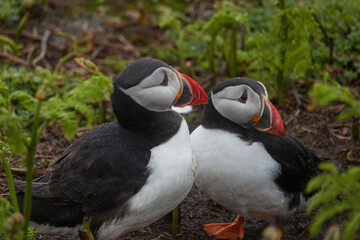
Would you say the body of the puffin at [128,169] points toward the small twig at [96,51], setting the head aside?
no

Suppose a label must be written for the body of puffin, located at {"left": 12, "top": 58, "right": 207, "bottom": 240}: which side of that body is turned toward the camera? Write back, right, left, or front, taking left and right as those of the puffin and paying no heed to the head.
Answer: right

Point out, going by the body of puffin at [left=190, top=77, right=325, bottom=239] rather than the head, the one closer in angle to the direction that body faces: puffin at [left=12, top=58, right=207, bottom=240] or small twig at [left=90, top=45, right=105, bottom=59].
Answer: the puffin

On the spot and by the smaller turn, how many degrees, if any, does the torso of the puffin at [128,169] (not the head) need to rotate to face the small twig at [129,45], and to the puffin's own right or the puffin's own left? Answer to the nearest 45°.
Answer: approximately 90° to the puffin's own left

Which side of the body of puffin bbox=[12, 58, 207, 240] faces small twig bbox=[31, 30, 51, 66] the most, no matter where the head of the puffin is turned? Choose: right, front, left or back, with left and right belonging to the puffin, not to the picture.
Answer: left

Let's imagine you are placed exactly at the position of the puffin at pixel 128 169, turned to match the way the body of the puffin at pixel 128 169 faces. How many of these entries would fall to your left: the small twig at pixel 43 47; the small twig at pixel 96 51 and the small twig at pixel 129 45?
3

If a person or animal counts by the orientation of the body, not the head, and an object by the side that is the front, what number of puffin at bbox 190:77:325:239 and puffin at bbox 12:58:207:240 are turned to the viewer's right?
1

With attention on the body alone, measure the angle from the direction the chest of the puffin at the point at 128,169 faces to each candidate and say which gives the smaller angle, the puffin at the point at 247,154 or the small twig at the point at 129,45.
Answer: the puffin

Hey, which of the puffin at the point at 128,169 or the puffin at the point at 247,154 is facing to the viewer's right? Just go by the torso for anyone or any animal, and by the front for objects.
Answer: the puffin at the point at 128,169

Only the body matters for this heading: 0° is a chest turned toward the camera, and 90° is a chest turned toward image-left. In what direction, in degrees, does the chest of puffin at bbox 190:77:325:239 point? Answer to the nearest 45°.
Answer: approximately 45°

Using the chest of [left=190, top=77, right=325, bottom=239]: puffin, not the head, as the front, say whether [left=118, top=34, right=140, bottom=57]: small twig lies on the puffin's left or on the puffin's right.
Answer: on the puffin's right

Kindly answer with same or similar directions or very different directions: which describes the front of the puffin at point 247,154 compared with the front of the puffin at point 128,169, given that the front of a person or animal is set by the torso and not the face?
very different directions

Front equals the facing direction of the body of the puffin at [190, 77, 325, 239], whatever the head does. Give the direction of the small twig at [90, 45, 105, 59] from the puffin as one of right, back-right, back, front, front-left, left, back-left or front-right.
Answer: right

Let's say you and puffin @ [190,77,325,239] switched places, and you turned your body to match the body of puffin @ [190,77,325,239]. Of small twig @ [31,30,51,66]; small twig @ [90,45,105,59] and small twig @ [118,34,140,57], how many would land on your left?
0

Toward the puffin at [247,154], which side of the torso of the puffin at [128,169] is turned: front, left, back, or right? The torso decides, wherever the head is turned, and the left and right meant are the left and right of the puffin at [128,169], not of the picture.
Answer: front

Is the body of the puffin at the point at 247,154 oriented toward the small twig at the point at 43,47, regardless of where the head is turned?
no
